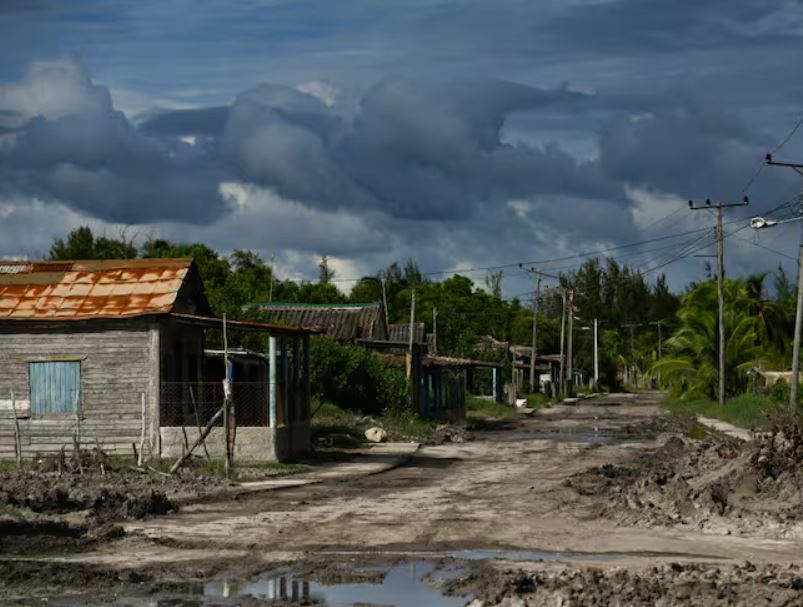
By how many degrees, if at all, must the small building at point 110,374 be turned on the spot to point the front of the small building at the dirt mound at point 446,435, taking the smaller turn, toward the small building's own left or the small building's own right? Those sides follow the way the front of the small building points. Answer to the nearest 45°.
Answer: approximately 45° to the small building's own left

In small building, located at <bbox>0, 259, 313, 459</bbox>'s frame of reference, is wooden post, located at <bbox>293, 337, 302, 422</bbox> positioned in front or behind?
in front

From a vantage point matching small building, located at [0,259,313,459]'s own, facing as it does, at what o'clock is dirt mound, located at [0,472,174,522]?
The dirt mound is roughly at 3 o'clock from the small building.

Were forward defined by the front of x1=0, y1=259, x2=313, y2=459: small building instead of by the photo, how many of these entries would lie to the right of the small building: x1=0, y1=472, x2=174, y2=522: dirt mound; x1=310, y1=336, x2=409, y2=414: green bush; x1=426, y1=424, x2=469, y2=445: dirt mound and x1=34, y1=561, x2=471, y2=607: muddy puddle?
2

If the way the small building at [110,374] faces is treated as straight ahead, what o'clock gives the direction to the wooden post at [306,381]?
The wooden post is roughly at 11 o'clock from the small building.

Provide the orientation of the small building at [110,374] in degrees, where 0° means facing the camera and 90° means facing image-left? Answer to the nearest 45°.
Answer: approximately 270°

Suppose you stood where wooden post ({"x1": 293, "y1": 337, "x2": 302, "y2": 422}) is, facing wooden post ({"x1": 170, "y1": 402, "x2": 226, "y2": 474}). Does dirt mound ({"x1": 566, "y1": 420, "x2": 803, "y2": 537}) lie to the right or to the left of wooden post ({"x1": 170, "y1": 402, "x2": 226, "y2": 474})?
left

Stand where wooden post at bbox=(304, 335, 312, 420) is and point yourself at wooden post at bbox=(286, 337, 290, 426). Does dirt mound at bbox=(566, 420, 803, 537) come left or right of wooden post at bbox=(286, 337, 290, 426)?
left

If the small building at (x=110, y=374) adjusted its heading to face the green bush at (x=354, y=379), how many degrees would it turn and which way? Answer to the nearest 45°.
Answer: approximately 45° to its left

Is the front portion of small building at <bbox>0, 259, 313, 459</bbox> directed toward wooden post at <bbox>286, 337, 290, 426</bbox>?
yes

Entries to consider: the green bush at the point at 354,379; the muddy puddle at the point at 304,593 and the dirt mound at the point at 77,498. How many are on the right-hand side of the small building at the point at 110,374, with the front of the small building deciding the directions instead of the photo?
2
